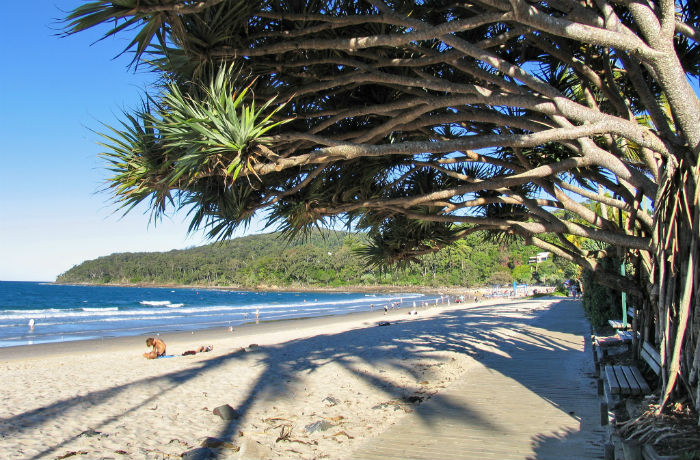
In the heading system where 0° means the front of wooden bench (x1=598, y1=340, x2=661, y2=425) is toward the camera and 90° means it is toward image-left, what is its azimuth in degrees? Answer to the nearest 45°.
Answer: approximately 90°

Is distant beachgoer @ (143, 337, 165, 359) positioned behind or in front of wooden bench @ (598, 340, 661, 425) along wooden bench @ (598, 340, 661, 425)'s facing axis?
in front

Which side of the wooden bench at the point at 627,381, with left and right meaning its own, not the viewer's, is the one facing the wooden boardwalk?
front

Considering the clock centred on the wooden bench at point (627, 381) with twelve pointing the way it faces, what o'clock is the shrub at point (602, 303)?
The shrub is roughly at 3 o'clock from the wooden bench.
